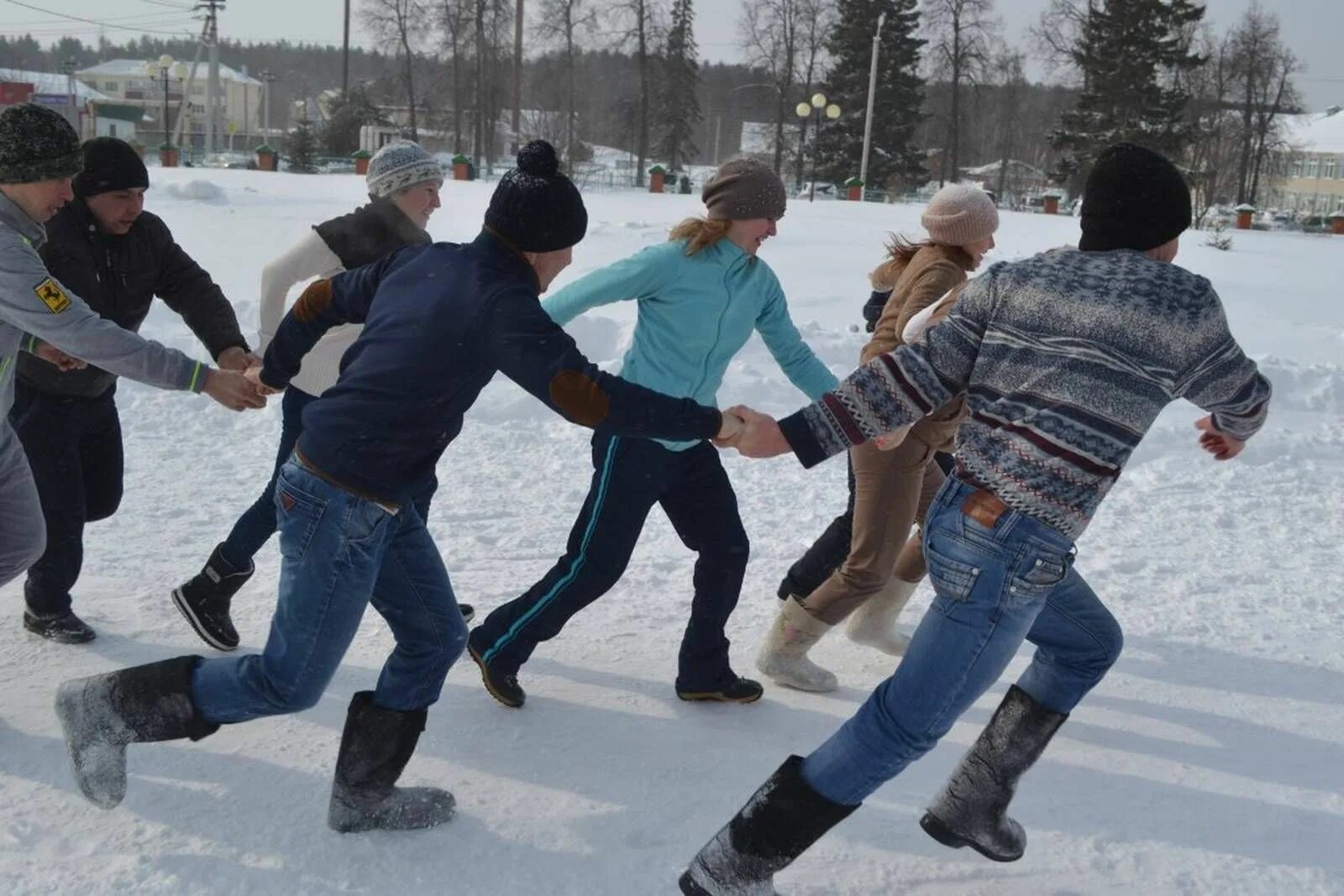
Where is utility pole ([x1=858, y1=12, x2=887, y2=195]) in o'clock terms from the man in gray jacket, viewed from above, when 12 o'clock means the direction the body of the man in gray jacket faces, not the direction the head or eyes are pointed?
The utility pole is roughly at 10 o'clock from the man in gray jacket.

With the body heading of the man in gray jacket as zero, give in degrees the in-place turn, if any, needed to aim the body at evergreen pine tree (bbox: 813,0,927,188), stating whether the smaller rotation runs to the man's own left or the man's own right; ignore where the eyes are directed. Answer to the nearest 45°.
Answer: approximately 45° to the man's own left

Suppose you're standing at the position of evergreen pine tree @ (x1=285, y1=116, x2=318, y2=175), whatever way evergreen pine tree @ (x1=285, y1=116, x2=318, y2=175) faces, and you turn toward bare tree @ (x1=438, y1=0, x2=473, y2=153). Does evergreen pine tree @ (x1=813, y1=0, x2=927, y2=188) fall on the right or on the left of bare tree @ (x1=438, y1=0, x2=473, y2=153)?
right

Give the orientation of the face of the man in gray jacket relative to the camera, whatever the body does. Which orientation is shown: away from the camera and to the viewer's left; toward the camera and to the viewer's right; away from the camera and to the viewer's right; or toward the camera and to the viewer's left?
toward the camera and to the viewer's right

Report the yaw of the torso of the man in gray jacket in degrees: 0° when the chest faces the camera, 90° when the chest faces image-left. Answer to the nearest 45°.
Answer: approximately 270°

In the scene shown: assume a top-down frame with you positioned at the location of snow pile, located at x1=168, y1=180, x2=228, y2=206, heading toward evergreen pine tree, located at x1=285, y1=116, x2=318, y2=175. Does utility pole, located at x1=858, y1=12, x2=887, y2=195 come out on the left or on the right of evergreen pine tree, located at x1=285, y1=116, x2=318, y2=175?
right

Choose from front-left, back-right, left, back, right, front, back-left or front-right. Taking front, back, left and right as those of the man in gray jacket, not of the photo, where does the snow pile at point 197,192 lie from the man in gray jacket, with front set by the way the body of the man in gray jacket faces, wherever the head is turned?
left

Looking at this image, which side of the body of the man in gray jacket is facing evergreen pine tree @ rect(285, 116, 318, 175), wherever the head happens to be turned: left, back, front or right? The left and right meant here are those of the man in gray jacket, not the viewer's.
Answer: left
